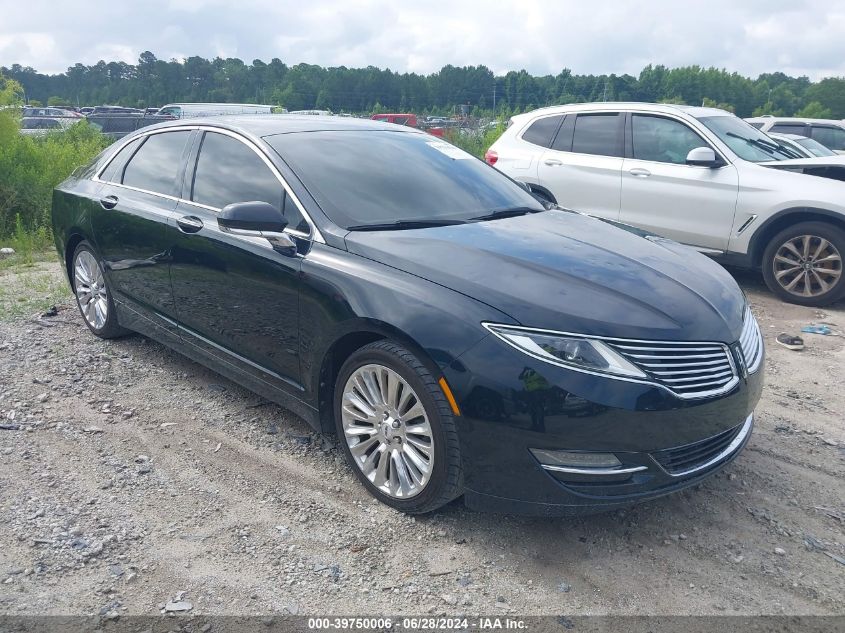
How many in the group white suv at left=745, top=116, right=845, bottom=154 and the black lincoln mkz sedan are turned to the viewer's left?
0

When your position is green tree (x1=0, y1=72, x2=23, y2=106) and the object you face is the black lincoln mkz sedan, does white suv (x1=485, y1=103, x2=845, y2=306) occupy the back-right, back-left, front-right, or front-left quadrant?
front-left

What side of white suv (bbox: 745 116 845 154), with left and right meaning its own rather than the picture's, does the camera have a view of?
right

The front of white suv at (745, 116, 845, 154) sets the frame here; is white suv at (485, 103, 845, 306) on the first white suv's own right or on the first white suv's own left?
on the first white suv's own right

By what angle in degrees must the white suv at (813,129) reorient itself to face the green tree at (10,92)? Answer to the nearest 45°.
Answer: approximately 135° to its right

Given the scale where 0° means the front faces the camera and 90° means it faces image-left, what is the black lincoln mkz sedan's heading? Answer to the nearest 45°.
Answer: approximately 315°

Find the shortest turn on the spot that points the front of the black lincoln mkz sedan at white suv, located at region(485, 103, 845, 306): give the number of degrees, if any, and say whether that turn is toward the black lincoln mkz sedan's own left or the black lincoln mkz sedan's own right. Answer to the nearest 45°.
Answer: approximately 90° to the black lincoln mkz sedan's own left

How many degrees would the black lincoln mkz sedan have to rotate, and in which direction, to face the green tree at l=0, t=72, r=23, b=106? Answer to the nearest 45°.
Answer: approximately 180°

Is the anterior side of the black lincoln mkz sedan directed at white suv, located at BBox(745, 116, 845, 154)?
no

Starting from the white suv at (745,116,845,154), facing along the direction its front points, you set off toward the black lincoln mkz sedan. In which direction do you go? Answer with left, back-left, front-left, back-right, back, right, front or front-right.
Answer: right

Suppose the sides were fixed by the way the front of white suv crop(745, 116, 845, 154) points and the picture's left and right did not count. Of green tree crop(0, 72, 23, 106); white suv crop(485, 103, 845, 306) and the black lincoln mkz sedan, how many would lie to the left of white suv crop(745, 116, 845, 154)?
0

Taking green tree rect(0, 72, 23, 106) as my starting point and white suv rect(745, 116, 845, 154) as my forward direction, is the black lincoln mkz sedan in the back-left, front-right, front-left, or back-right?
front-right

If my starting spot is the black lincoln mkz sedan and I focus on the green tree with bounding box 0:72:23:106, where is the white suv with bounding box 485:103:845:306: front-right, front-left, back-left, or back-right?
front-right
